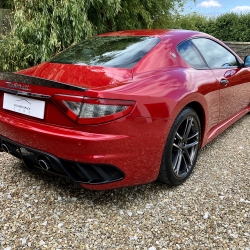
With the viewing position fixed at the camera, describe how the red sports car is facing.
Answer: facing away from the viewer and to the right of the viewer
